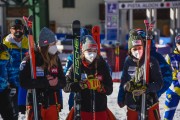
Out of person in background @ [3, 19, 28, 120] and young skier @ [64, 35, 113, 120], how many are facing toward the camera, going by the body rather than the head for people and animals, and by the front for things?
2

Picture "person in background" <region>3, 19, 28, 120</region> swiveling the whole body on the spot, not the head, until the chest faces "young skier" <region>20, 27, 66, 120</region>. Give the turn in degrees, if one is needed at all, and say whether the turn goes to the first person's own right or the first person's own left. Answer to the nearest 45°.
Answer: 0° — they already face them

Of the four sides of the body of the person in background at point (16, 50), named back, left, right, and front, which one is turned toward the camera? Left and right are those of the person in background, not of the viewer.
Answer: front

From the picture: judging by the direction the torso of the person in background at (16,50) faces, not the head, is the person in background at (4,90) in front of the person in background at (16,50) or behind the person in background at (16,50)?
in front

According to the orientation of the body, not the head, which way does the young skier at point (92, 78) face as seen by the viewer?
toward the camera

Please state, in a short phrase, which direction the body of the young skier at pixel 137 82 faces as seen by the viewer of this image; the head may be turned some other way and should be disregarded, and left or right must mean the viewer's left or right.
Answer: facing the viewer

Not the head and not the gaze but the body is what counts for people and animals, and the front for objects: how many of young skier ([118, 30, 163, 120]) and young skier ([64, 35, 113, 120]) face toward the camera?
2

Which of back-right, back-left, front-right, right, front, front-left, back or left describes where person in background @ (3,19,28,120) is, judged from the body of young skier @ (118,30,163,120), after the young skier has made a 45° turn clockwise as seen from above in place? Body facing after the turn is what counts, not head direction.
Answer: right
